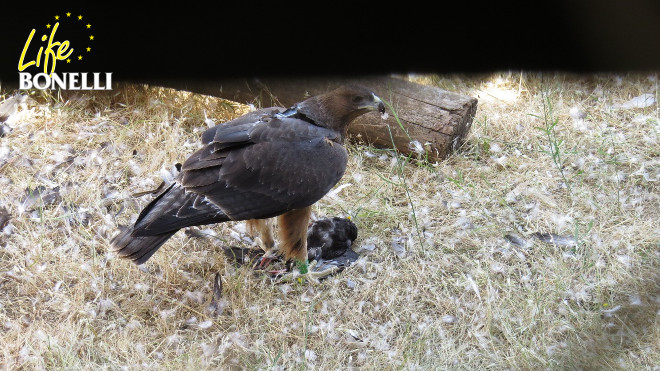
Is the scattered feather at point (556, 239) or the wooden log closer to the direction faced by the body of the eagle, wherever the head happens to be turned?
the scattered feather

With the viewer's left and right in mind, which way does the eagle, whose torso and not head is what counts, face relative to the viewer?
facing to the right of the viewer

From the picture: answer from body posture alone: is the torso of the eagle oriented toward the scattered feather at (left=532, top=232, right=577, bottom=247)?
yes

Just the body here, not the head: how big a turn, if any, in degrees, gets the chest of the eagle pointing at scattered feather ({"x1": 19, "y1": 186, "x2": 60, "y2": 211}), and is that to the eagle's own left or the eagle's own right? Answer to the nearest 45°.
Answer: approximately 135° to the eagle's own left

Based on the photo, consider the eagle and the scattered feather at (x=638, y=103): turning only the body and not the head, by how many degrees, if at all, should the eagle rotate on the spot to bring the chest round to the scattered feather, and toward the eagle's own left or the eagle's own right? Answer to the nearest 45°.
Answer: approximately 45° to the eagle's own left
